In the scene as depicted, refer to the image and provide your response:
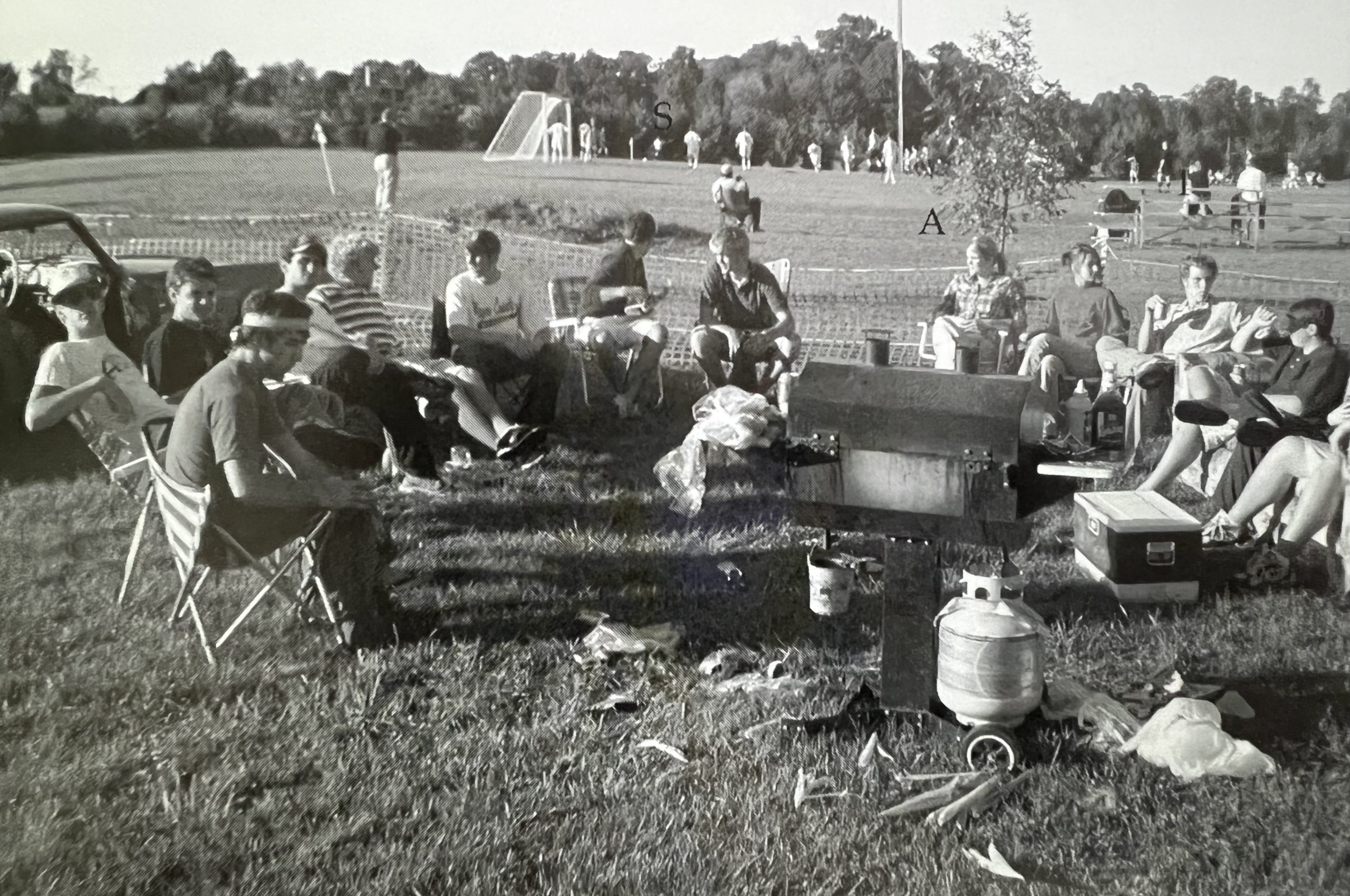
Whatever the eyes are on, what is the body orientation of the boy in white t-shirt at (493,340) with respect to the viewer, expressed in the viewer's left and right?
facing the viewer

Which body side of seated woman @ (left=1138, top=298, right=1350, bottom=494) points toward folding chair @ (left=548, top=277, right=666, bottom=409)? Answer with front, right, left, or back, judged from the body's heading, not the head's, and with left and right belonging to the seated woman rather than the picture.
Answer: front

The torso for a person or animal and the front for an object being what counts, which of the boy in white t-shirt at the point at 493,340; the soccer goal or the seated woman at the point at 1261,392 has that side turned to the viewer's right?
the soccer goal

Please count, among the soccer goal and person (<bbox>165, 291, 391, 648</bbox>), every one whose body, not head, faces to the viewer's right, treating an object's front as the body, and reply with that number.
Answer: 2

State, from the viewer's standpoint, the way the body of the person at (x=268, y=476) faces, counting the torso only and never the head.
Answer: to the viewer's right

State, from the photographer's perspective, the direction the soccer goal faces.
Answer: facing to the right of the viewer

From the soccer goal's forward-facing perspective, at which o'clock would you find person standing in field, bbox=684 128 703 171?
The person standing in field is roughly at 12 o'clock from the soccer goal.

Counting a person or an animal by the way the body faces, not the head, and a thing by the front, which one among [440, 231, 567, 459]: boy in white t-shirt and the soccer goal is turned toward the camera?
the boy in white t-shirt

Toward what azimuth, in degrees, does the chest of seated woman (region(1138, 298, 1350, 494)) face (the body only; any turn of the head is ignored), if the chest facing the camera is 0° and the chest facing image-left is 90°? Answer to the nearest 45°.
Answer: approximately 90°

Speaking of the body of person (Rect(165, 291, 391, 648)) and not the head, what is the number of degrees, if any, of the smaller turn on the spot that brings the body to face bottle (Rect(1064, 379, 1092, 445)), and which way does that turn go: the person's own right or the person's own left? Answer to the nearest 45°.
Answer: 0° — they already face it

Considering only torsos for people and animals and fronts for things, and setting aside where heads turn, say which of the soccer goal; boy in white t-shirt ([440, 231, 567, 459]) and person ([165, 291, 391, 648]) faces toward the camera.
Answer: the boy in white t-shirt

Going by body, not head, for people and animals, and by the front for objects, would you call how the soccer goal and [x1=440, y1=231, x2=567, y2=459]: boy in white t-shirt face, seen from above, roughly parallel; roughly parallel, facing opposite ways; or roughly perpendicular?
roughly perpendicular

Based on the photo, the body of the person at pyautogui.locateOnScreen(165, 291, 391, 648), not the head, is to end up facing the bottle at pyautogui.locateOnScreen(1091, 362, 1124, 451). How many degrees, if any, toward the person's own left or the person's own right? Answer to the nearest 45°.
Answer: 0° — they already face it
